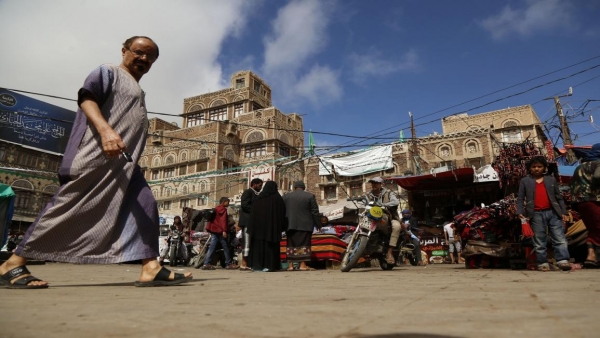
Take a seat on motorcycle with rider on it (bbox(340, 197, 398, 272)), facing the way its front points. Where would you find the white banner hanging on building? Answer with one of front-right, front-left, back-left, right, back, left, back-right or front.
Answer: back-right

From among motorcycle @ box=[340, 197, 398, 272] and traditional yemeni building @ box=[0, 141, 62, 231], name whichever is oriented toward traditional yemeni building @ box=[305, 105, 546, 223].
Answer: traditional yemeni building @ box=[0, 141, 62, 231]

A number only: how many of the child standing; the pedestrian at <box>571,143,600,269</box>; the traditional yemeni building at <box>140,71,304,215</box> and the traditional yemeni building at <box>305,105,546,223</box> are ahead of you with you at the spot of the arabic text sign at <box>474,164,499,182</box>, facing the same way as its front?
2

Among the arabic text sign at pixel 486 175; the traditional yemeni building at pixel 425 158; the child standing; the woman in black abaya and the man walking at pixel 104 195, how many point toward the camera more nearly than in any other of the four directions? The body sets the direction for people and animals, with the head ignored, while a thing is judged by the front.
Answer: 3

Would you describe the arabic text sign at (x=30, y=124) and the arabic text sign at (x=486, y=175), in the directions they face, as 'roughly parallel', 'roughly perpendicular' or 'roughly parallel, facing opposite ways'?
roughly perpendicular

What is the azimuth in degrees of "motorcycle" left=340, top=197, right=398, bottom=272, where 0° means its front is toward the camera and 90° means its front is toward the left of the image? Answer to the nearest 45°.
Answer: approximately 45°
